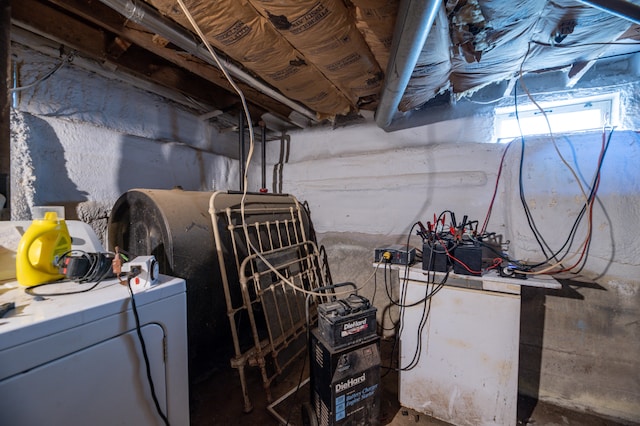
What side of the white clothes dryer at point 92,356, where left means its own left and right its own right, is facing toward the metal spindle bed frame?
left

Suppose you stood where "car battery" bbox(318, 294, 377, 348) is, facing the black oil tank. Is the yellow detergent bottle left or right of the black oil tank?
left

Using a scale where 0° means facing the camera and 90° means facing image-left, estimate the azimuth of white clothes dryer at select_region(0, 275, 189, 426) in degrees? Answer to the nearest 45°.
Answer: approximately 315°

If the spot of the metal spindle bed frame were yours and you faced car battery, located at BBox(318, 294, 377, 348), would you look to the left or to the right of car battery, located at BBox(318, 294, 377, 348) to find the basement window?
left
